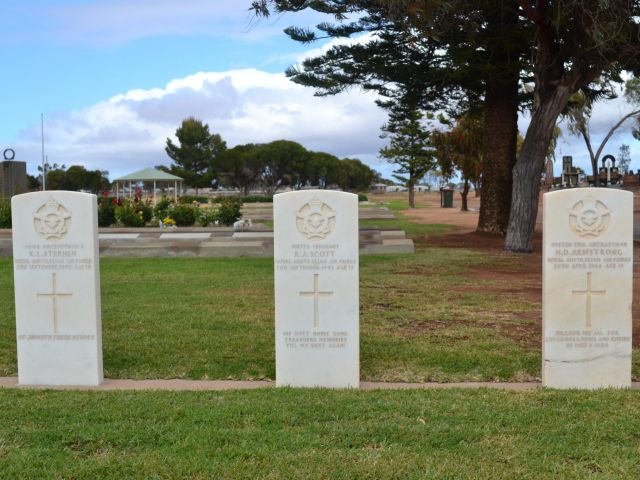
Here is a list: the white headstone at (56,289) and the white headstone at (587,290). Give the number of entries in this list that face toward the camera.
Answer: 2

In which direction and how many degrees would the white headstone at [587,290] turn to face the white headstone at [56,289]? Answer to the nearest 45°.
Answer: approximately 90° to its right

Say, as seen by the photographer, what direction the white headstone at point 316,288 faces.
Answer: facing the viewer

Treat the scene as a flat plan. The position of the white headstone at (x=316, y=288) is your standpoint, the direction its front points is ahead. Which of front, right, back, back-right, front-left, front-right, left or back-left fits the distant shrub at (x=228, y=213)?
back

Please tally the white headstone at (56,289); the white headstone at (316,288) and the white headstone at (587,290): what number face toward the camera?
3

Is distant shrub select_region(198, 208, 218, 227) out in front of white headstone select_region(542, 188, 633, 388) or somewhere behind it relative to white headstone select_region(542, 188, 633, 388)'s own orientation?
behind

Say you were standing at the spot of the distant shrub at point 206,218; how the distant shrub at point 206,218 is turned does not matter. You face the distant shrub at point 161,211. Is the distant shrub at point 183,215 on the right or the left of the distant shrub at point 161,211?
left

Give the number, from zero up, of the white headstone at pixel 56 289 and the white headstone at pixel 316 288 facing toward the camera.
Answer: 2

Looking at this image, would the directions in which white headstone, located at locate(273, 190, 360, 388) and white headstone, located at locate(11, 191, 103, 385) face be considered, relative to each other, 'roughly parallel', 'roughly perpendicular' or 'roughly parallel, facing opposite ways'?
roughly parallel

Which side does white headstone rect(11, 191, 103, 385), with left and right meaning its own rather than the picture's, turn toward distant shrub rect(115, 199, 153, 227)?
back

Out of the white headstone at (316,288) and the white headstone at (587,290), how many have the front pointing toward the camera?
2

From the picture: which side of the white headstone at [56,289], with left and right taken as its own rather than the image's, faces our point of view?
front

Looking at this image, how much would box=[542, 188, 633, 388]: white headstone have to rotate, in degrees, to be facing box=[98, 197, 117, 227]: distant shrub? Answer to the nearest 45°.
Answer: approximately 135° to its right

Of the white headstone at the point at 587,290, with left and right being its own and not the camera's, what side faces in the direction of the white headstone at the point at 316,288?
right

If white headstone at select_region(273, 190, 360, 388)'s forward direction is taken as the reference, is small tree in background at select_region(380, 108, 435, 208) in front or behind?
behind
